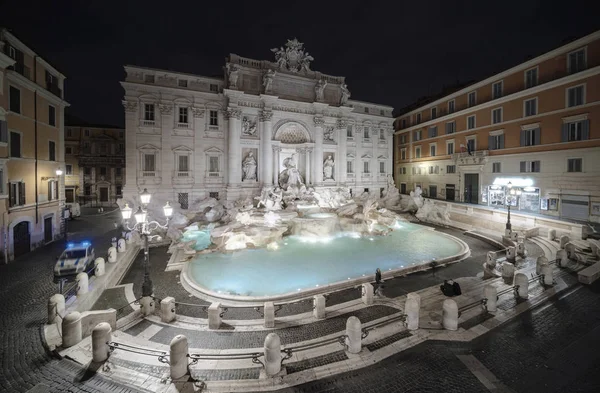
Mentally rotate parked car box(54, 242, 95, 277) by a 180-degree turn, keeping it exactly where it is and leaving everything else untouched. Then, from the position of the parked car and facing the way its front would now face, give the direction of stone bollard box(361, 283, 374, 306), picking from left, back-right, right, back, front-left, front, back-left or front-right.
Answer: right

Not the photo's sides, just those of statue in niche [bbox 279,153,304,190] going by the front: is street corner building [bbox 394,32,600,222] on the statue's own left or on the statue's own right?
on the statue's own left

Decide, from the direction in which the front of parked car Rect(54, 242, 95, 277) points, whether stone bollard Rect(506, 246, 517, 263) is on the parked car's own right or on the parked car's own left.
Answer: on the parked car's own left

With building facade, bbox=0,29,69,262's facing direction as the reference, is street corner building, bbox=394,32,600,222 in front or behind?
in front

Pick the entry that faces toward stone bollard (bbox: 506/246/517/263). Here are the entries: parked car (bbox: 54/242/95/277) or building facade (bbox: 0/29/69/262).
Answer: the building facade

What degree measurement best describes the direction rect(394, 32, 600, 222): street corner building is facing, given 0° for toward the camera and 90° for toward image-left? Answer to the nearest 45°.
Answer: approximately 45°

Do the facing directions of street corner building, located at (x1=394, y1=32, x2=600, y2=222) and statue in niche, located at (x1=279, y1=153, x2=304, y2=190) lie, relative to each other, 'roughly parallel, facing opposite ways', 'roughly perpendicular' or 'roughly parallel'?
roughly perpendicular

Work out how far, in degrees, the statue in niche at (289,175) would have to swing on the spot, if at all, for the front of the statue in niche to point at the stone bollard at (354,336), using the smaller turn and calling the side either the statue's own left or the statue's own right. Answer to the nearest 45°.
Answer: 0° — it already faces it

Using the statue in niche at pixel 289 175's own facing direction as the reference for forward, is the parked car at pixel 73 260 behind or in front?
in front
